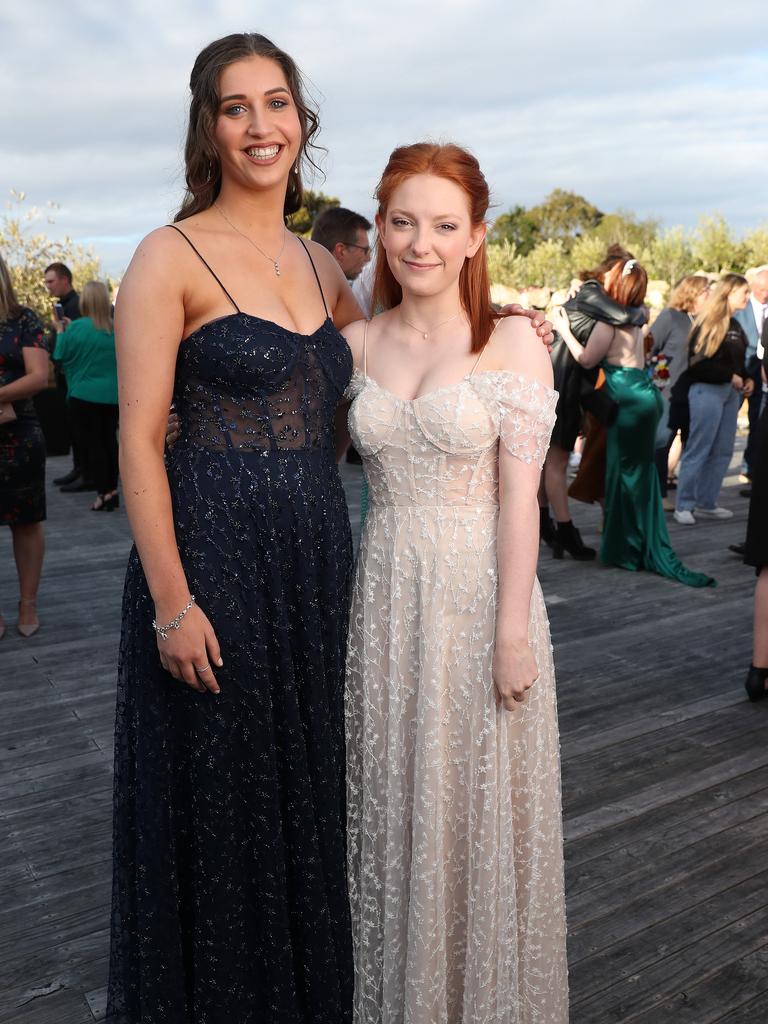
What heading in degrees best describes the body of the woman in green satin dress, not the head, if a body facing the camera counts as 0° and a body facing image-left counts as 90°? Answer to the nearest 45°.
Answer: approximately 135°

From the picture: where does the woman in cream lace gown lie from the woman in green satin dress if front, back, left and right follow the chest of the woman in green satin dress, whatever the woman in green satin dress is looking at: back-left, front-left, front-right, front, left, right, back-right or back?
back-left

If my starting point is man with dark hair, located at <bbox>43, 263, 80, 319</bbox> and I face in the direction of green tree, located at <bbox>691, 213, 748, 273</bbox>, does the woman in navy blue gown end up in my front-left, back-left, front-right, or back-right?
back-right

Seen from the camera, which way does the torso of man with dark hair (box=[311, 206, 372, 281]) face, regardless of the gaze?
to the viewer's right

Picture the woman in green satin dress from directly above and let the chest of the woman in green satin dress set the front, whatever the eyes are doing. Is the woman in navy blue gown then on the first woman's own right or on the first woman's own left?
on the first woman's own left

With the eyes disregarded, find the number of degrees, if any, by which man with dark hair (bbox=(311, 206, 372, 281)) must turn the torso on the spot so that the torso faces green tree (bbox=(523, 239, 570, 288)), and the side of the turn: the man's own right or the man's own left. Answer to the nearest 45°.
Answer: approximately 90° to the man's own left

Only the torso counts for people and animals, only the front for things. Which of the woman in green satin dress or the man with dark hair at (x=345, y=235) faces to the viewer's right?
the man with dark hair

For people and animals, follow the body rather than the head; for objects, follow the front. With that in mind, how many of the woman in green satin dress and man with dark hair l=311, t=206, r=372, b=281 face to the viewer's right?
1

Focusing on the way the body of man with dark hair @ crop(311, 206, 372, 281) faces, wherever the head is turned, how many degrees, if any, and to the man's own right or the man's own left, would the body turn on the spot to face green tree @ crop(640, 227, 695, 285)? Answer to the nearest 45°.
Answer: approximately 90° to the man's own left
